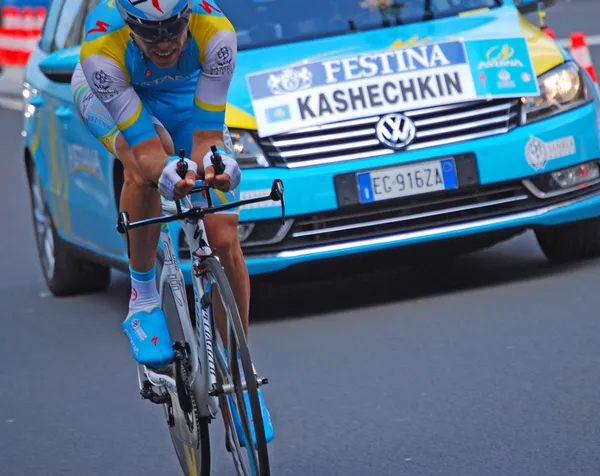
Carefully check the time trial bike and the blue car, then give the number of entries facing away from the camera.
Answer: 0

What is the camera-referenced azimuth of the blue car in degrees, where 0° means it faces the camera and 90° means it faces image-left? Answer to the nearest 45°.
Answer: approximately 315°

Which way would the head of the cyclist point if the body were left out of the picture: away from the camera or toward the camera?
toward the camera

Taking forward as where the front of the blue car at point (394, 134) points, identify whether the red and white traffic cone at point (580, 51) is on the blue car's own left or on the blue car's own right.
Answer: on the blue car's own left

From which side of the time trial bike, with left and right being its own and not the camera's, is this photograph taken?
front
